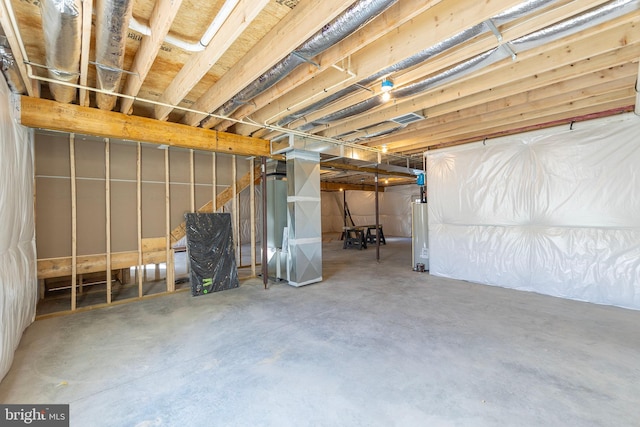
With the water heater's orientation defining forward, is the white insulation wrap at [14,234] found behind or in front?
in front

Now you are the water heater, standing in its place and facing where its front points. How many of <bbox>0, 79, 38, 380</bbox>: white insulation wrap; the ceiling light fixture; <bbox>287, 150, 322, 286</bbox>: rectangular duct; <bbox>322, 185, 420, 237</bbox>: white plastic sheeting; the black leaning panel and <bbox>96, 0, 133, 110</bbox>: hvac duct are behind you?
1

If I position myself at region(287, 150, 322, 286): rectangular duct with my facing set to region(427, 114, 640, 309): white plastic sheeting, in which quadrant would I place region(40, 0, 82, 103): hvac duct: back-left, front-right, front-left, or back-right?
back-right

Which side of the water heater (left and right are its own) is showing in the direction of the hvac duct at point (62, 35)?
front

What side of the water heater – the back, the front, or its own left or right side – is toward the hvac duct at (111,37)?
front

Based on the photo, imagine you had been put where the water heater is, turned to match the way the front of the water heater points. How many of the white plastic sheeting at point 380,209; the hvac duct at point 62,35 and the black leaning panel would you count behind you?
1

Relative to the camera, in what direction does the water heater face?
facing the viewer

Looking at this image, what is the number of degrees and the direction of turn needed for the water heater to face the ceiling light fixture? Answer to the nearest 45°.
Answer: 0° — it already faces it

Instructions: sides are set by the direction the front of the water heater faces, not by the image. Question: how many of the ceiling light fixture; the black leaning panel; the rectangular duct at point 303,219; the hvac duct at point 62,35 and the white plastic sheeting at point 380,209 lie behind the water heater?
1

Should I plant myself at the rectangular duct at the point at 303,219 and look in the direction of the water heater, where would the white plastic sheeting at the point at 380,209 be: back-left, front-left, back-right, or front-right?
front-left

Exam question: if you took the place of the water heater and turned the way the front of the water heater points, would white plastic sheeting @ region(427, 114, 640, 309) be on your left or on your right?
on your left

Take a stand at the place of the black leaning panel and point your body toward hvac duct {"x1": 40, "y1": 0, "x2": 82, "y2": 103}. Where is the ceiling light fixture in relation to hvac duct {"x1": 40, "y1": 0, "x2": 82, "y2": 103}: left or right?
left
